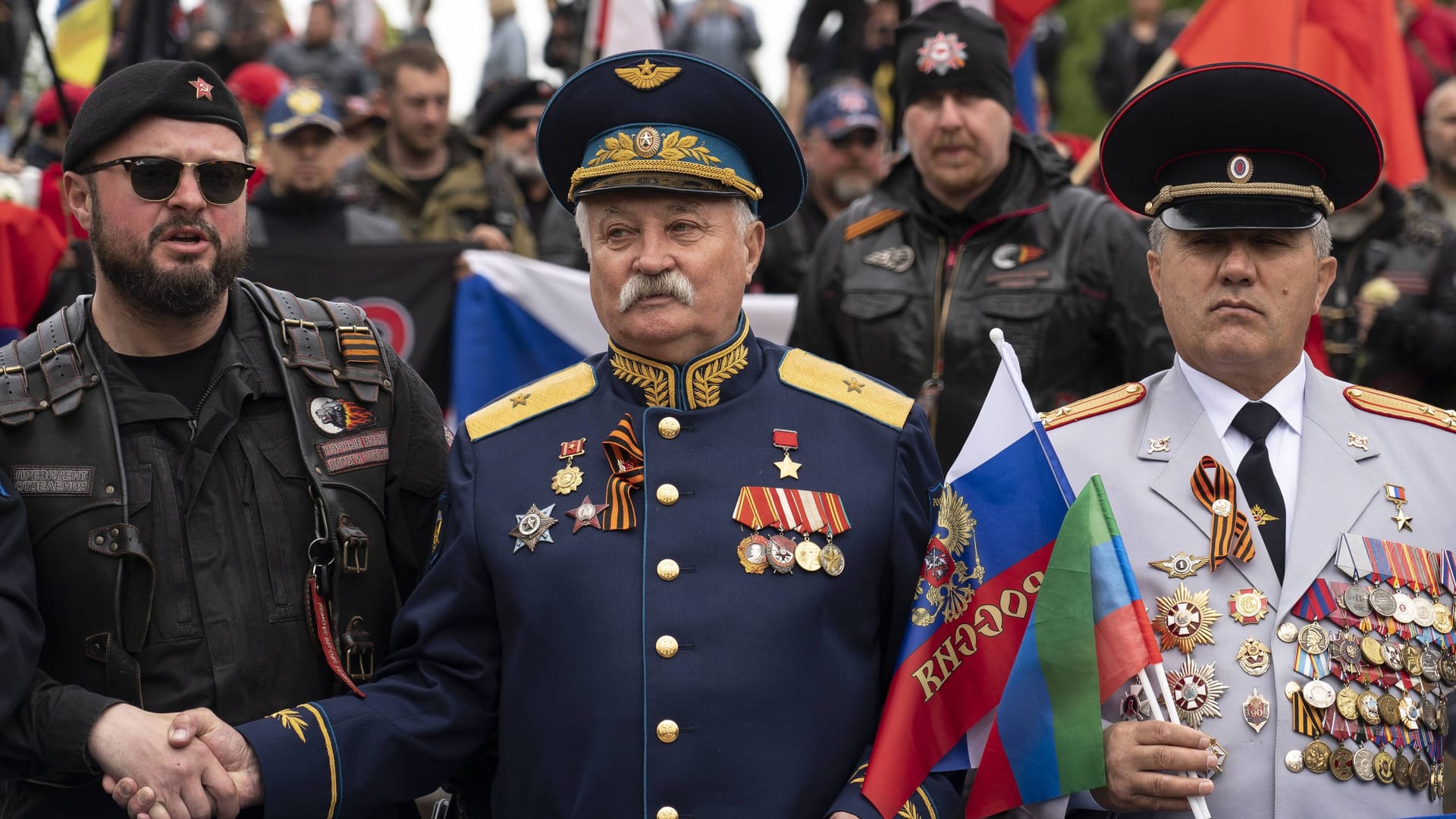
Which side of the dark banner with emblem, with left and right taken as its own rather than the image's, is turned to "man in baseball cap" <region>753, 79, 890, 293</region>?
left

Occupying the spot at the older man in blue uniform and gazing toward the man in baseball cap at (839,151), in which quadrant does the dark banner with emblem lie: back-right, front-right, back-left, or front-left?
front-left

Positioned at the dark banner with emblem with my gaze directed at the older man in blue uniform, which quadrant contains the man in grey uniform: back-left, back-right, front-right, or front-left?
front-left

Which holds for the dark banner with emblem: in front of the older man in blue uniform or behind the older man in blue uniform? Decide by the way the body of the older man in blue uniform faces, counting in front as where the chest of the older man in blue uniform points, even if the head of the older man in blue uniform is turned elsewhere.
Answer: behind

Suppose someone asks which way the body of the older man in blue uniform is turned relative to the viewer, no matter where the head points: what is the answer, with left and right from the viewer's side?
facing the viewer

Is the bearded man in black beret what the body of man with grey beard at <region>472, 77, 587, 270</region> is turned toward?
no

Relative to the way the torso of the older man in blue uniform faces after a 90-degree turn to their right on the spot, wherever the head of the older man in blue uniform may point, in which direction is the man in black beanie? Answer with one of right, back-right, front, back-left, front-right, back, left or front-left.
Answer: back-right

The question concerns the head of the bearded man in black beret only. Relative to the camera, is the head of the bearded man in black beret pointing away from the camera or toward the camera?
toward the camera

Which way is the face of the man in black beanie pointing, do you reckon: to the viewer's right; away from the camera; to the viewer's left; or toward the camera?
toward the camera

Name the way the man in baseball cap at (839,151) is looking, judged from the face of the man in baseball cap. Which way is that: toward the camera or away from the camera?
toward the camera

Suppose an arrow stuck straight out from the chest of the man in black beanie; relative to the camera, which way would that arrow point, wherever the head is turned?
toward the camera

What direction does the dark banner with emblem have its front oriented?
toward the camera

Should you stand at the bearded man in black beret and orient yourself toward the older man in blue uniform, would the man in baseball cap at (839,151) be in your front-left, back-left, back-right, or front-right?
front-left

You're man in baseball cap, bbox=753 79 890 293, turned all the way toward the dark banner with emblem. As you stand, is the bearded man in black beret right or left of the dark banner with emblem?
left

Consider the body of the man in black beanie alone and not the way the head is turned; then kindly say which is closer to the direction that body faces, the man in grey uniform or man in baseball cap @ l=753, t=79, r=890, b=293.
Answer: the man in grey uniform

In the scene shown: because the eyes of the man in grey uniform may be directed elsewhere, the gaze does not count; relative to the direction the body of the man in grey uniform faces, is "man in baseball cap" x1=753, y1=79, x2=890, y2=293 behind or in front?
behind

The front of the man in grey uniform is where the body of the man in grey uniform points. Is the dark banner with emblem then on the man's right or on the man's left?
on the man's right
